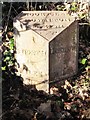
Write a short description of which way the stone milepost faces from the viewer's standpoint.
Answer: facing the viewer
